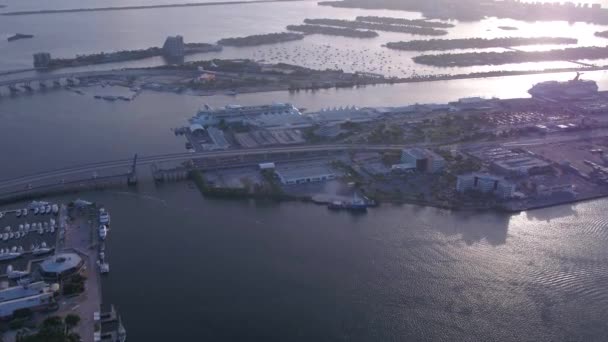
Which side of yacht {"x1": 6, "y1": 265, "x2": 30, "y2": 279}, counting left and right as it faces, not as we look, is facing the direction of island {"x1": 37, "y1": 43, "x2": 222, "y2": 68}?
left

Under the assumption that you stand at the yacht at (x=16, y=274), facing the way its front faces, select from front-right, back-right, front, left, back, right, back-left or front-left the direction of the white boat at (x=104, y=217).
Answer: front-left

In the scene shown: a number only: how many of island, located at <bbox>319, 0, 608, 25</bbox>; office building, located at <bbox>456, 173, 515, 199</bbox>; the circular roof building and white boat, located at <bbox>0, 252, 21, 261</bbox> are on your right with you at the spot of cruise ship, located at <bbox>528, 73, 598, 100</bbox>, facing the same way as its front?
1

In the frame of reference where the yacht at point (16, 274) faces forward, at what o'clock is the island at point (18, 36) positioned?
The island is roughly at 9 o'clock from the yacht.

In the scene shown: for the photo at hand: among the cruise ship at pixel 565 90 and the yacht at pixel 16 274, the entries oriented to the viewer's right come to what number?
1

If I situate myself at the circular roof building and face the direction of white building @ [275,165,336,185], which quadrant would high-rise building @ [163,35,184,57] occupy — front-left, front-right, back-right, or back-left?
front-left

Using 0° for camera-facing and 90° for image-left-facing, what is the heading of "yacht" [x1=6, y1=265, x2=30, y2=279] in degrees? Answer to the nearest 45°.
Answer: approximately 270°
